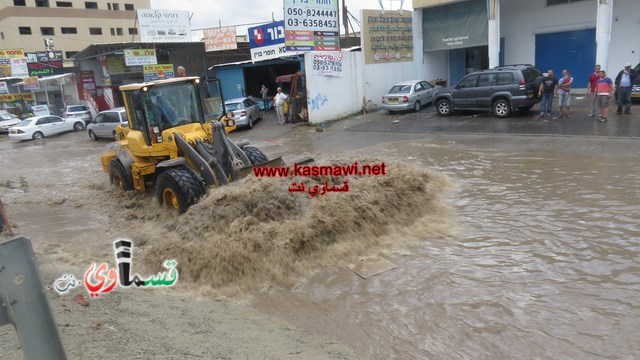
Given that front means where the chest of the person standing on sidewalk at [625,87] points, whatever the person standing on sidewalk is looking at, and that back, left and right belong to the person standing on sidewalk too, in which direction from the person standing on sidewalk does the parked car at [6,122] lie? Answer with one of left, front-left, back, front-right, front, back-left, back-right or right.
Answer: right

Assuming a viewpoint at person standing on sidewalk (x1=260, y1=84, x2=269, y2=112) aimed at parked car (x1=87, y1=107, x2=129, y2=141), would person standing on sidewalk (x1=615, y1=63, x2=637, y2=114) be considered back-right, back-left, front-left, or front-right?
back-left

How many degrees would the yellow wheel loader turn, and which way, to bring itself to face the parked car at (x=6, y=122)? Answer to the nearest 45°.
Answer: approximately 180°

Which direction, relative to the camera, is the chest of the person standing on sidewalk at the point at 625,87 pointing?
toward the camera

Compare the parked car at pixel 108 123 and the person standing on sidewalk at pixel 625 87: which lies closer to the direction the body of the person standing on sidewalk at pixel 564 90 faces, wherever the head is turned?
the parked car

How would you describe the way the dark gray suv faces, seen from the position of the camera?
facing away from the viewer and to the left of the viewer

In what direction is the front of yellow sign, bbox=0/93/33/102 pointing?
toward the camera

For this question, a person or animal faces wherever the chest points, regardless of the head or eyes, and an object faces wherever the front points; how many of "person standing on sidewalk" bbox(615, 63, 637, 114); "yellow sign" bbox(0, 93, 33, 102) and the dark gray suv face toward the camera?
2

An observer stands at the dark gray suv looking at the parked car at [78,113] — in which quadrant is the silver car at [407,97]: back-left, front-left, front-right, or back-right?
front-right

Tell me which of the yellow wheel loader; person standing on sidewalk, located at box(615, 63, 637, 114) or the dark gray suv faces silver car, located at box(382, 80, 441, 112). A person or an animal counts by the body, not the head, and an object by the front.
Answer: the dark gray suv

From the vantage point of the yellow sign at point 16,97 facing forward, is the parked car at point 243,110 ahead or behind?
ahead

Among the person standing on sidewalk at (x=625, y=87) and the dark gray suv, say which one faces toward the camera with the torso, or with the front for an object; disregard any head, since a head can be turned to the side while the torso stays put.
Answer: the person standing on sidewalk

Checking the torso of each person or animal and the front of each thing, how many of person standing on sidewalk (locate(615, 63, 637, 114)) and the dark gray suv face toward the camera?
1

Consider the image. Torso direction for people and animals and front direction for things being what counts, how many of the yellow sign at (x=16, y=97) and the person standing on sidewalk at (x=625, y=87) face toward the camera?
2

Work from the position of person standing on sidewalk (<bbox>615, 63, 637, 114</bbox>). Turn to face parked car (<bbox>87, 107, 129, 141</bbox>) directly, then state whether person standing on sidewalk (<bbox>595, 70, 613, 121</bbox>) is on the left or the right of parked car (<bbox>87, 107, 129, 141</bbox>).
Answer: left

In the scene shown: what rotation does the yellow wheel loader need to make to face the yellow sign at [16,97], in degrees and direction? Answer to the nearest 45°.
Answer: approximately 135° to its left

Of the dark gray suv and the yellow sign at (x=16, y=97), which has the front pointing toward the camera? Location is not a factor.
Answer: the yellow sign

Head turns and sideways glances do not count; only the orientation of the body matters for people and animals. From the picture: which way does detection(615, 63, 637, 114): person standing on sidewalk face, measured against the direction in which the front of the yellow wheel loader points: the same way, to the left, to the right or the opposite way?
to the right

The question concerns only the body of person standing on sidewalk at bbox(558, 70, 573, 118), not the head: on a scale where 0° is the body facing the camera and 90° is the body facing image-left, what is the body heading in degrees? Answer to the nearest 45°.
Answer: approximately 45°

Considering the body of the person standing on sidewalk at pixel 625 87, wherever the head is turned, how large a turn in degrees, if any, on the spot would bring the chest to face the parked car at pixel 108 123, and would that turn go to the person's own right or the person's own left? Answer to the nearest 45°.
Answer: approximately 90° to the person's own right
